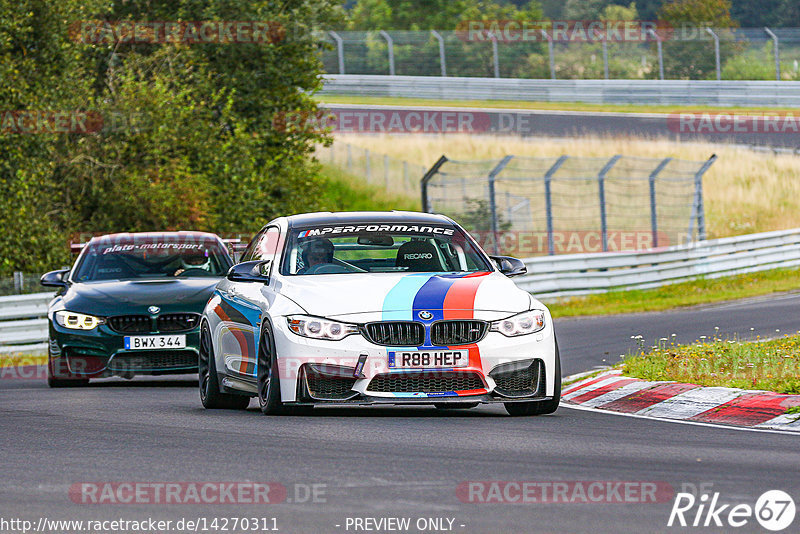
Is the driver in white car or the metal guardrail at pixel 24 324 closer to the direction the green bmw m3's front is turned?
the driver in white car

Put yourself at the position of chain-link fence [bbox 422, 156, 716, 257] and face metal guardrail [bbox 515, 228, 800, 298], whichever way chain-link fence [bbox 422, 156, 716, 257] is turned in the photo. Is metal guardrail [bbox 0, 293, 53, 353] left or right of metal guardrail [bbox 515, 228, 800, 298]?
right

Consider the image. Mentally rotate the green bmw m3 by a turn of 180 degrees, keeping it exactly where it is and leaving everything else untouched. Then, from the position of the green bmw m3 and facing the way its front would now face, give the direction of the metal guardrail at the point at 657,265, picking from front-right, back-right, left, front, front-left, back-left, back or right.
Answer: front-right

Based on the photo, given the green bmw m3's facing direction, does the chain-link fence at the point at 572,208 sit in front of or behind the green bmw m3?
behind

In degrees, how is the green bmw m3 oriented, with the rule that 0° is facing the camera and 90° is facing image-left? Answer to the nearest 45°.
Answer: approximately 0°

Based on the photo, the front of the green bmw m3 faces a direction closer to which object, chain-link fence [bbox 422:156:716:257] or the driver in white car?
the driver in white car

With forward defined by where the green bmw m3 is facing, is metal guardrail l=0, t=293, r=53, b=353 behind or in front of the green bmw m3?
behind

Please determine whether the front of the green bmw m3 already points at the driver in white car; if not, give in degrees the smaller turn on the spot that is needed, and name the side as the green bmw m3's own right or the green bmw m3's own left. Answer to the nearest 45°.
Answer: approximately 45° to the green bmw m3's own left
